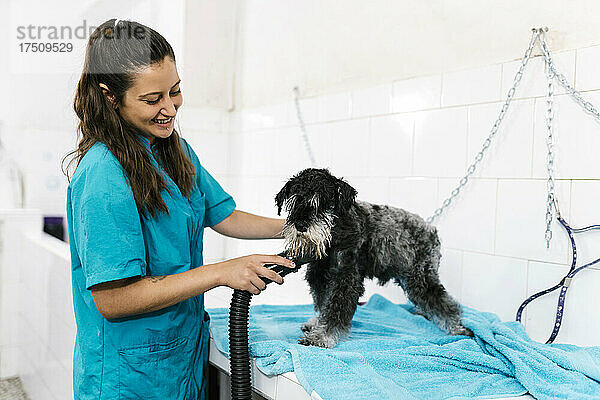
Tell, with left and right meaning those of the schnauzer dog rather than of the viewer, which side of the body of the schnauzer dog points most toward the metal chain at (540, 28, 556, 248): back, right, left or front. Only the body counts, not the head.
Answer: back

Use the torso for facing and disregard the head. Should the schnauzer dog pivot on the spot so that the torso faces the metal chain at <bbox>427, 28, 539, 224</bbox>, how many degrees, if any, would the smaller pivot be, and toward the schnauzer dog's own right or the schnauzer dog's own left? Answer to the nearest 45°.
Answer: approximately 180°

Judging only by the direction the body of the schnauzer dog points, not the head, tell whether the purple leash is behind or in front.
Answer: behind

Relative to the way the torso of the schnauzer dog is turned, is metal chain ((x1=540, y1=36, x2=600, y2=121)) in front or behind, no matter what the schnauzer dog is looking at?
behind

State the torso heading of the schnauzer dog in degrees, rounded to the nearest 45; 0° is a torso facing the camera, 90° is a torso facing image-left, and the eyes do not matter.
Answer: approximately 45°
